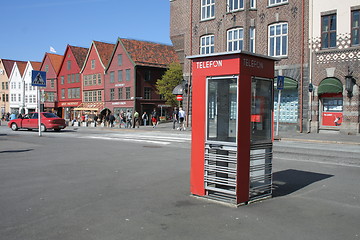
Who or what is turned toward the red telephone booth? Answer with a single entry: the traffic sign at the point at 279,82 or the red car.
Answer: the traffic sign

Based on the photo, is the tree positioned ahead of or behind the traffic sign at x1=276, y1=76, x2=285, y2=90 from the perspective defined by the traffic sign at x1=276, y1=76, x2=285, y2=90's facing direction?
behind

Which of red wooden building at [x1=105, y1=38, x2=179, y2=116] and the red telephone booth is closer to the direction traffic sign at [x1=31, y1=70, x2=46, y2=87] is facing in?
the red telephone booth

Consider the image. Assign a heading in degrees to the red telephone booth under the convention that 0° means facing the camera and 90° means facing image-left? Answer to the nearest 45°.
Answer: approximately 45°

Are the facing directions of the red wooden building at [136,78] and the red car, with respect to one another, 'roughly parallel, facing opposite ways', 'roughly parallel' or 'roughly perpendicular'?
roughly perpendicular

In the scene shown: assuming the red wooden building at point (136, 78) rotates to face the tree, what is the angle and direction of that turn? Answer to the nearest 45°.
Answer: approximately 90° to its left

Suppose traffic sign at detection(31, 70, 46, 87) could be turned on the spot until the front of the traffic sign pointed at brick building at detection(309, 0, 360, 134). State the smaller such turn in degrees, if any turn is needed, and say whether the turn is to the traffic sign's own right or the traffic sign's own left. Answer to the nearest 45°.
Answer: approximately 90° to the traffic sign's own left

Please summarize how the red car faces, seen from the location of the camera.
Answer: facing away from the viewer and to the left of the viewer

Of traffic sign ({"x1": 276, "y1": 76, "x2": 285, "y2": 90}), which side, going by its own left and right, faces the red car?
right

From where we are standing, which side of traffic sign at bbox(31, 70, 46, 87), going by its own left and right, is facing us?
front

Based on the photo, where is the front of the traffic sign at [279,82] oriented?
toward the camera

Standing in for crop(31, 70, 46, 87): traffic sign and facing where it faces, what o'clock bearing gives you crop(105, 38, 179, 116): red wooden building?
The red wooden building is roughly at 7 o'clock from the traffic sign.

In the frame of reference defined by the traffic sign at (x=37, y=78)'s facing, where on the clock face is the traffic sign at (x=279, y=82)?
the traffic sign at (x=279, y=82) is roughly at 10 o'clock from the traffic sign at (x=37, y=78).

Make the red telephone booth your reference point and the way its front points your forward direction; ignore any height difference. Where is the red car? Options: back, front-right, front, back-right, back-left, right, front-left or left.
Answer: right
